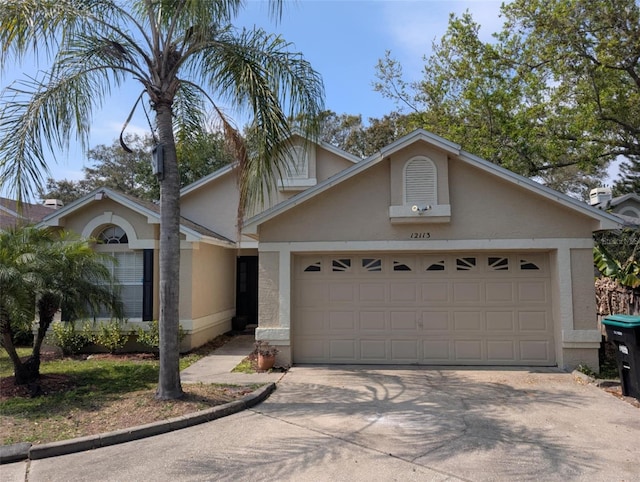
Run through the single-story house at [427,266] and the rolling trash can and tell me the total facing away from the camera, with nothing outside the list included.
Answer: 0

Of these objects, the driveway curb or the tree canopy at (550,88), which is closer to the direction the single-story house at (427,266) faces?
the driveway curb

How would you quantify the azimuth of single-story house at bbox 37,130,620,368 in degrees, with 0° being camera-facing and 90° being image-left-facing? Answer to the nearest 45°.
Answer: approximately 0°

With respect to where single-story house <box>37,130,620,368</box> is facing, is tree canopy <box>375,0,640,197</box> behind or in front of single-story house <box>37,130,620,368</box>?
behind

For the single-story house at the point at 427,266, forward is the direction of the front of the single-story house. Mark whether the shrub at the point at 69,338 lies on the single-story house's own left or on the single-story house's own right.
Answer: on the single-story house's own right
